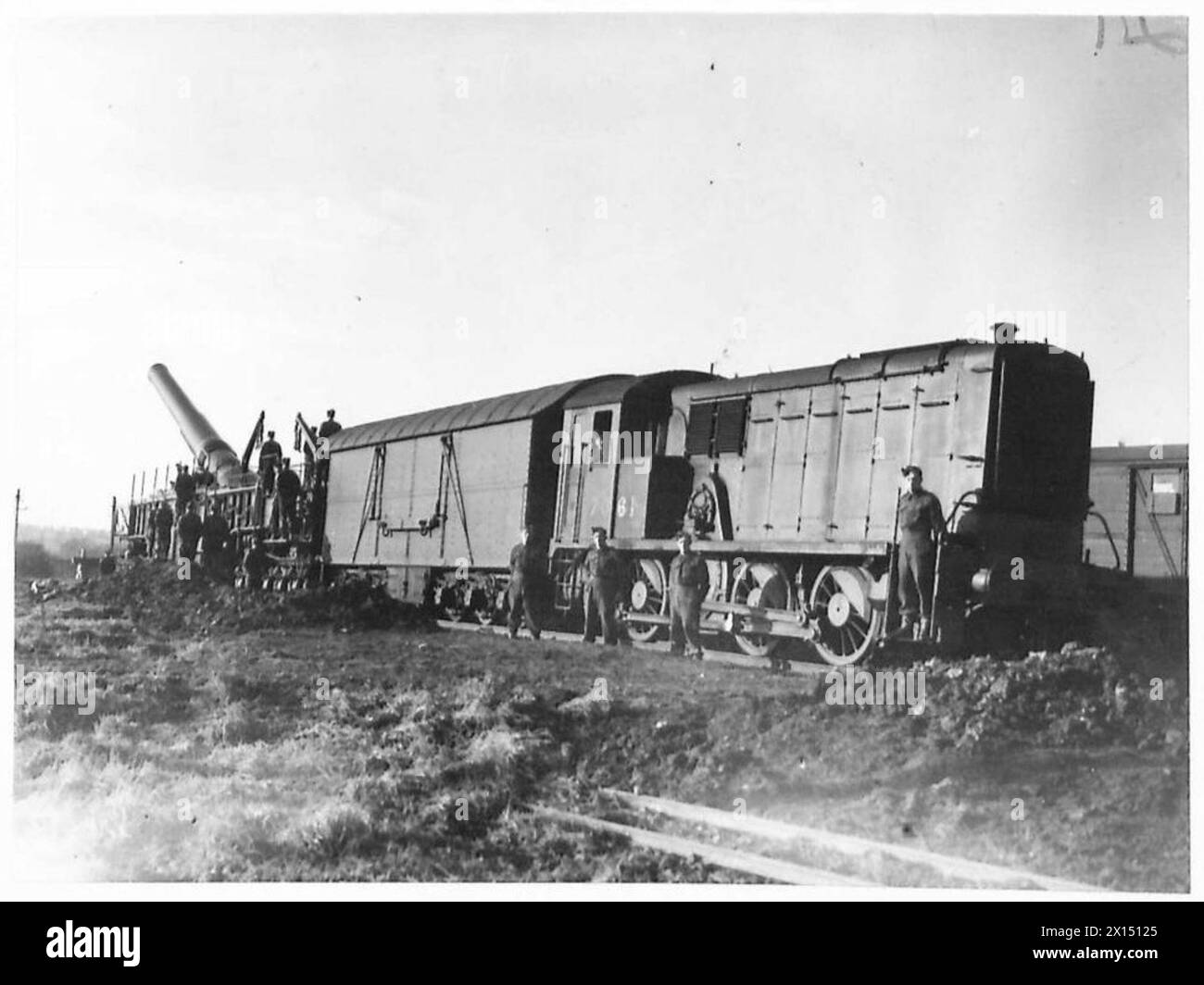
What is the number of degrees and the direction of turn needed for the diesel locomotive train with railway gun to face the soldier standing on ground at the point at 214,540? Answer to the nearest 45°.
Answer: approximately 180°

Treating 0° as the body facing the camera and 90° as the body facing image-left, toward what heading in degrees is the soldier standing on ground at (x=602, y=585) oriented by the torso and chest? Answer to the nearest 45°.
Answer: approximately 0°

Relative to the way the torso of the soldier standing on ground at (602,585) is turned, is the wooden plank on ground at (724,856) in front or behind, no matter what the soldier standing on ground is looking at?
in front

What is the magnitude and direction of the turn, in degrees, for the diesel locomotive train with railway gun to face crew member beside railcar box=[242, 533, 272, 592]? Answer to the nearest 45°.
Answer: approximately 180°

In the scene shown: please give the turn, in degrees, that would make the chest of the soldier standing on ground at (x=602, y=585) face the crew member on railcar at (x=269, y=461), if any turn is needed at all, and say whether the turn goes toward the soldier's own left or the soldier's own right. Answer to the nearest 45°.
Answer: approximately 135° to the soldier's own right

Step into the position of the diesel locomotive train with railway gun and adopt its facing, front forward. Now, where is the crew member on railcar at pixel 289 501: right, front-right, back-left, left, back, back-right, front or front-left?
back

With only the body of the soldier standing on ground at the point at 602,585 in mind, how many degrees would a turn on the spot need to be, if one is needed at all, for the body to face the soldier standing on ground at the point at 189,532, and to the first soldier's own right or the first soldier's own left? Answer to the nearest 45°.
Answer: approximately 135° to the first soldier's own right

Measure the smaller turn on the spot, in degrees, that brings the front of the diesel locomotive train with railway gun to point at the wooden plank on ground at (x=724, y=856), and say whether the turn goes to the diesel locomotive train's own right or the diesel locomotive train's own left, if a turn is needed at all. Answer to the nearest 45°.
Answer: approximately 45° to the diesel locomotive train's own right

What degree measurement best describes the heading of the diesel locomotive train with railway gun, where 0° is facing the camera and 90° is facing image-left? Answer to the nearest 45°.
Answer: approximately 315°

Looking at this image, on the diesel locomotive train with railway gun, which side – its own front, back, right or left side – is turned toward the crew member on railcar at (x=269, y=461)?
back

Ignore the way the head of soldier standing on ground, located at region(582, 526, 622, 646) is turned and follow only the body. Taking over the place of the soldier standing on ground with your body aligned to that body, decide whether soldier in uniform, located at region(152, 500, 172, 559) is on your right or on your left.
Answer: on your right
